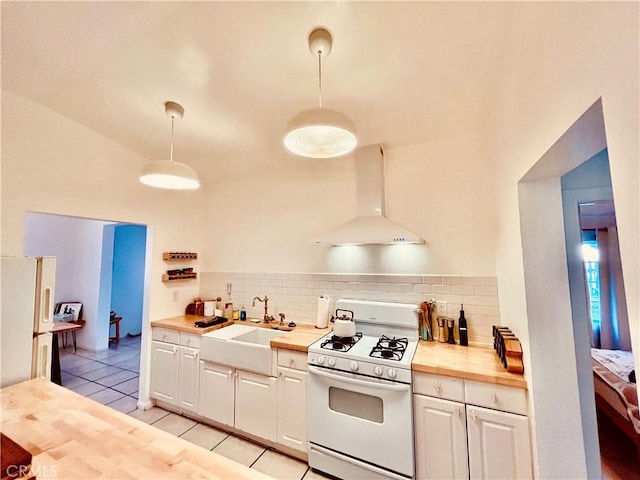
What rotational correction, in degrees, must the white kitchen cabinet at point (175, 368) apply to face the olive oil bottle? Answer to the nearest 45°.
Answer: approximately 90° to its left

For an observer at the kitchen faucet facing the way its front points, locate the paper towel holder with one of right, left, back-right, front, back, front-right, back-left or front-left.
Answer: left

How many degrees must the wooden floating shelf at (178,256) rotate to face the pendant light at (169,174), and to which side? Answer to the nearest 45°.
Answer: approximately 45° to its right

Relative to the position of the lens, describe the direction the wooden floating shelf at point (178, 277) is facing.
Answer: facing the viewer and to the right of the viewer

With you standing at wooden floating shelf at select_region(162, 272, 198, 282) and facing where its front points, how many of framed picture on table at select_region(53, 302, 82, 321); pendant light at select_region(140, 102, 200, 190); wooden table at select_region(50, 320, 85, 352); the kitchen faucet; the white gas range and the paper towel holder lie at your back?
2

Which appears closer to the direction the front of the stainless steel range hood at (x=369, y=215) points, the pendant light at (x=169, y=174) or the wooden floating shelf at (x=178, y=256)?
the pendant light

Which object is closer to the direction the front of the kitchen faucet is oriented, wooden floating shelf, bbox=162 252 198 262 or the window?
the wooden floating shelf

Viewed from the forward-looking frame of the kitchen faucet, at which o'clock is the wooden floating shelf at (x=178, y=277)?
The wooden floating shelf is roughly at 2 o'clock from the kitchen faucet.
